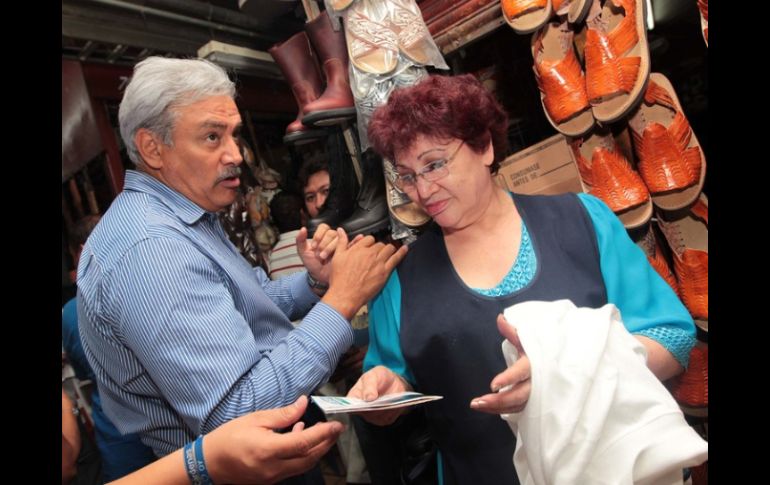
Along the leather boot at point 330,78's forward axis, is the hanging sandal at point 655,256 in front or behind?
behind

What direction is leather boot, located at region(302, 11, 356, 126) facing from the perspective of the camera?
to the viewer's left

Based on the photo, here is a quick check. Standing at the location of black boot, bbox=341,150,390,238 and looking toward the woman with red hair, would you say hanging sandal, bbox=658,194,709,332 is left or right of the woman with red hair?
left

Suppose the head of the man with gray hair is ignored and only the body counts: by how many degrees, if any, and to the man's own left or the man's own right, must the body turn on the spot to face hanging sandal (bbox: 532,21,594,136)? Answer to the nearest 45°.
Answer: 0° — they already face it

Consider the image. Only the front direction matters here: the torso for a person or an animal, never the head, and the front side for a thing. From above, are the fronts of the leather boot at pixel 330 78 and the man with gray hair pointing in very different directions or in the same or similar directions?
very different directions

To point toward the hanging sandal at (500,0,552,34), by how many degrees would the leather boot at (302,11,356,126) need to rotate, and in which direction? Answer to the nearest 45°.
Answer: approximately 135° to its left

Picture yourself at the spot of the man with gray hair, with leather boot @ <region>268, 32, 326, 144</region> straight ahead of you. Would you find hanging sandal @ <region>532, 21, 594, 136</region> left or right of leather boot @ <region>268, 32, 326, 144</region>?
right

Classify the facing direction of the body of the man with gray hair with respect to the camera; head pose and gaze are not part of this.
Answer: to the viewer's right
